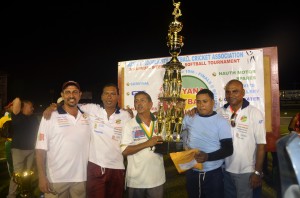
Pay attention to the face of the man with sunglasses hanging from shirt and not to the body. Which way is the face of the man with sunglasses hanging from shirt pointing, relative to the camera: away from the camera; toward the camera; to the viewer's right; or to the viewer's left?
toward the camera

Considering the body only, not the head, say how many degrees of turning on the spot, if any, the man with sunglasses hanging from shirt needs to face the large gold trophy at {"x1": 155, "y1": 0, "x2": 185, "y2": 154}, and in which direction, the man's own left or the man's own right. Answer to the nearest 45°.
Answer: approximately 45° to the man's own right

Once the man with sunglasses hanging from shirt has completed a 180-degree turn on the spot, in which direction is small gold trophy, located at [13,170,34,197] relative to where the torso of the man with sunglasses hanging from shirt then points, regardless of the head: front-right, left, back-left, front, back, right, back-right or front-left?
back-left

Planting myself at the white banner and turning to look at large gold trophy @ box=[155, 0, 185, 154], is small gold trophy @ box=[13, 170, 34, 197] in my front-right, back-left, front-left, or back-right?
front-right

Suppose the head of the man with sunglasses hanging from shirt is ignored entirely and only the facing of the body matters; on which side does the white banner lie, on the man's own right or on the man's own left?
on the man's own right

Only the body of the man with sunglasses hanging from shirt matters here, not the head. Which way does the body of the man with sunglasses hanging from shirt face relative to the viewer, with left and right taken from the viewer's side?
facing the viewer and to the left of the viewer

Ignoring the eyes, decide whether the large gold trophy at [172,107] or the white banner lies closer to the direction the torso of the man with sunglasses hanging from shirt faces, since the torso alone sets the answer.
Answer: the large gold trophy
